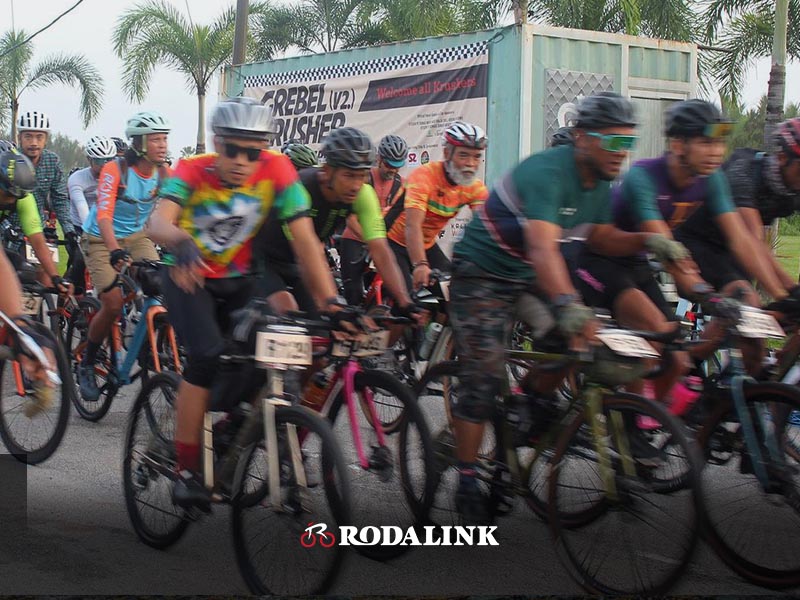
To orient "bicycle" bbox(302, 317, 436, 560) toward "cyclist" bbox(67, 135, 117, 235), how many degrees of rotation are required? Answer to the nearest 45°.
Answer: approximately 180°

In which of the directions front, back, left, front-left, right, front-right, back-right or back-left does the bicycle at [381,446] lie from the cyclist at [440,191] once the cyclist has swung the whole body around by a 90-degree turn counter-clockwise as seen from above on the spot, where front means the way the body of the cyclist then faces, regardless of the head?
back-right

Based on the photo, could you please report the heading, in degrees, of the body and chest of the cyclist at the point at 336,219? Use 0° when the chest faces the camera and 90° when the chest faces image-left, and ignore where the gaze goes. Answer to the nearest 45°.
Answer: approximately 315°

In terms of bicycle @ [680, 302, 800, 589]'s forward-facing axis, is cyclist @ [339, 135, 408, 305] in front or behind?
behind
